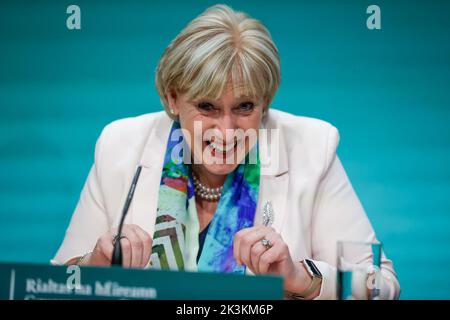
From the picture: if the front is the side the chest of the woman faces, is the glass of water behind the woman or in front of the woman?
in front

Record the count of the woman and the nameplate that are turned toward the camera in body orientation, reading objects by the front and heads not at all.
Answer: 2

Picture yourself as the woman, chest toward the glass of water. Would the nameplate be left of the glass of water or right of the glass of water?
right

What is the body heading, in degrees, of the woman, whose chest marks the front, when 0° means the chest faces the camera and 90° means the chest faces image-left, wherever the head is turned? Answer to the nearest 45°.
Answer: approximately 0°

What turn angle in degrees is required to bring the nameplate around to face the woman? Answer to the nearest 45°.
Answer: approximately 180°

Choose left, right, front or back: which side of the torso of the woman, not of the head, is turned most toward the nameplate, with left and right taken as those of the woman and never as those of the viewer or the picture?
front
